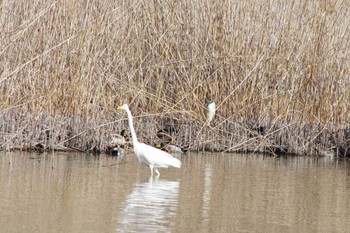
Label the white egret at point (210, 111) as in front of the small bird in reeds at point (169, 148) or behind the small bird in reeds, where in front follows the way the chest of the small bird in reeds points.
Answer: behind
